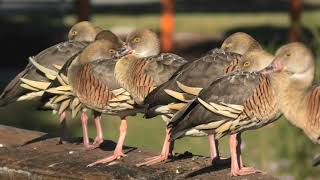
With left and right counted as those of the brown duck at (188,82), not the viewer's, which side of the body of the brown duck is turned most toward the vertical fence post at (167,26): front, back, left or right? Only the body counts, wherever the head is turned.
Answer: left

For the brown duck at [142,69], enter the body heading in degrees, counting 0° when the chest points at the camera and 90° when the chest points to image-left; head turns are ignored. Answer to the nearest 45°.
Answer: approximately 45°

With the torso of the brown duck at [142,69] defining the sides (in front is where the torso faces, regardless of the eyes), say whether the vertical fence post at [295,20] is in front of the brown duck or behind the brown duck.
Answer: behind

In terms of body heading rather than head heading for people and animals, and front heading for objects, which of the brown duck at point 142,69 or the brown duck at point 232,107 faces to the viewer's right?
the brown duck at point 232,107

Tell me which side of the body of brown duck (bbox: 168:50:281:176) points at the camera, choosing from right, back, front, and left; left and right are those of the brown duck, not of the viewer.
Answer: right

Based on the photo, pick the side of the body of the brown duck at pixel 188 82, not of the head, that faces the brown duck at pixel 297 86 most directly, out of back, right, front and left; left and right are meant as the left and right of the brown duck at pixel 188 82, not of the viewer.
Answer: front

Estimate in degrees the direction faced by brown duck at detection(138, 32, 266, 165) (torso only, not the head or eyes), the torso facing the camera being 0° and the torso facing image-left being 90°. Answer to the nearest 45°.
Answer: approximately 270°

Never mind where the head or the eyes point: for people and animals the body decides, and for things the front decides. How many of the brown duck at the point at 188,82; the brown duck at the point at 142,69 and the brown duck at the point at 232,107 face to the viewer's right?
2
